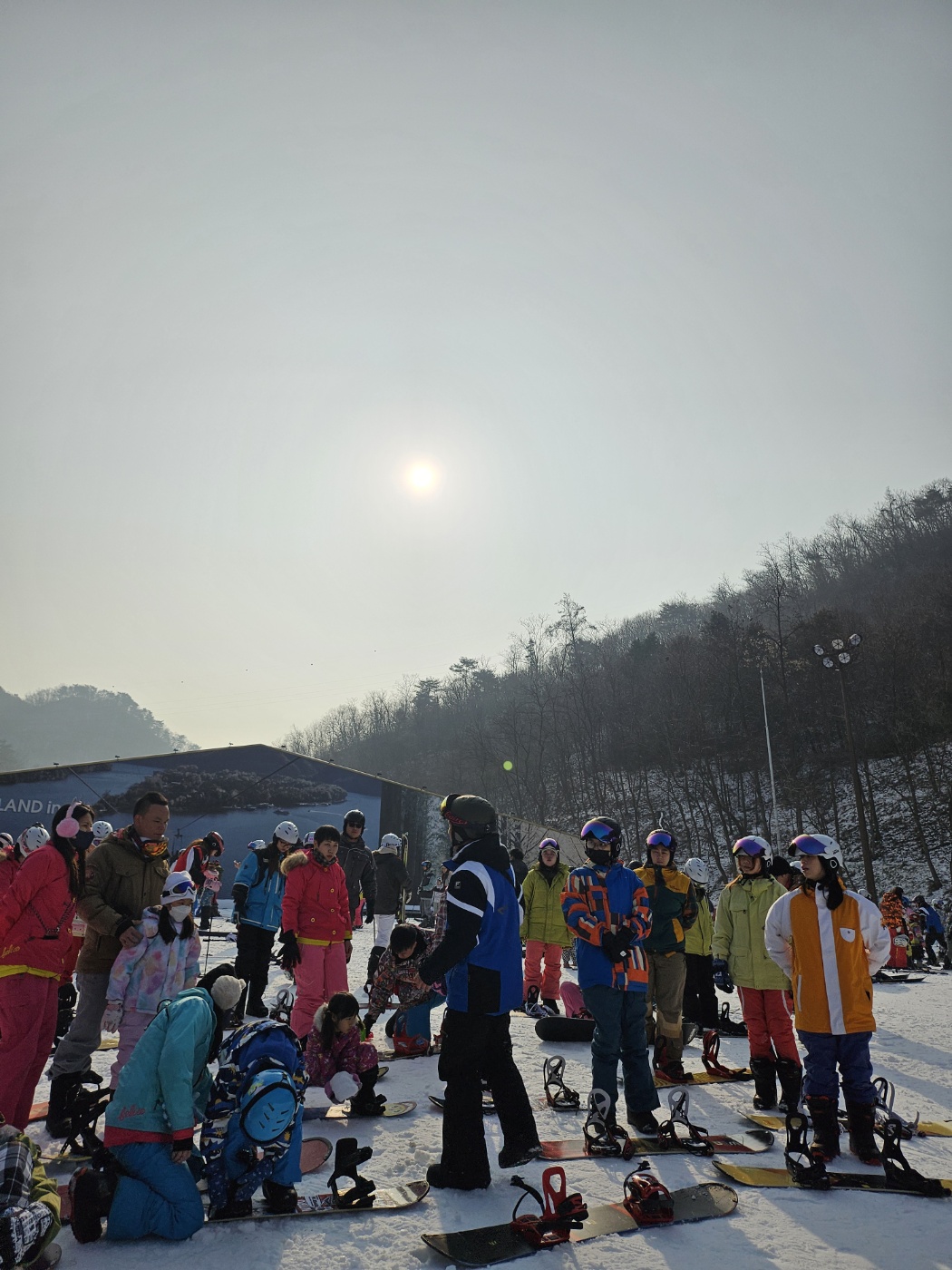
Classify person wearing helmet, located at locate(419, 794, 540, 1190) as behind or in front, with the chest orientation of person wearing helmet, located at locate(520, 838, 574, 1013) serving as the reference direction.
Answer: in front

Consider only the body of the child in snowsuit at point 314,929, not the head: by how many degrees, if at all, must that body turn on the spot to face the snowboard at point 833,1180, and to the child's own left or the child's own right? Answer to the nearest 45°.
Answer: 0° — they already face it

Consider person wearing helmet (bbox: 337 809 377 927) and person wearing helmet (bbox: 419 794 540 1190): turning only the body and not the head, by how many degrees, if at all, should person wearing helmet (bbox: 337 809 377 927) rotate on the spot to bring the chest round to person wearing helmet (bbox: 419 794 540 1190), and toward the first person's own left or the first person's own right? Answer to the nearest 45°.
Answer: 0° — they already face them

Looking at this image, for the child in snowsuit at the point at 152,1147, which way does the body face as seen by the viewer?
to the viewer's right

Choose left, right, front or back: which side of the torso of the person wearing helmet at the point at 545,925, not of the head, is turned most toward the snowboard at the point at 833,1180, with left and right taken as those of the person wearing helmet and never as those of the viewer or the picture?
front

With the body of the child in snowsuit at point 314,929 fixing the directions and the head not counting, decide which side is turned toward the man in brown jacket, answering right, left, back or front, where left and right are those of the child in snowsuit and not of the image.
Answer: right

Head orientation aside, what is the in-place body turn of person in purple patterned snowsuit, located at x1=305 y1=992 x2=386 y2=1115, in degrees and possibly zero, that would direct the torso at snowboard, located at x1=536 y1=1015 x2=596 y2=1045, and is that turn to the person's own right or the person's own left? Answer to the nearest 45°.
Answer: approximately 90° to the person's own left

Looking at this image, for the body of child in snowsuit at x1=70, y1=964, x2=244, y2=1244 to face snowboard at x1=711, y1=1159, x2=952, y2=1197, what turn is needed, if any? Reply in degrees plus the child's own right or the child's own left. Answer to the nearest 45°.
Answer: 0° — they already face it

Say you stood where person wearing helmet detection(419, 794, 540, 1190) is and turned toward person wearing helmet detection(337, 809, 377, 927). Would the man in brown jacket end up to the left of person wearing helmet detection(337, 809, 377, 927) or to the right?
left

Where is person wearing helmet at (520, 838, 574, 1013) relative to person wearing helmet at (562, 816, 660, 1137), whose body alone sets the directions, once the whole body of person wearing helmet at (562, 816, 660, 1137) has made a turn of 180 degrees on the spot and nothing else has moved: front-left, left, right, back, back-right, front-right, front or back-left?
front

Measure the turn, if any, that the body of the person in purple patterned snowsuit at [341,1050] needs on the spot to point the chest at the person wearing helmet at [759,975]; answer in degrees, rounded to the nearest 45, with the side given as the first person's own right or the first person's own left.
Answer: approximately 45° to the first person's own left
